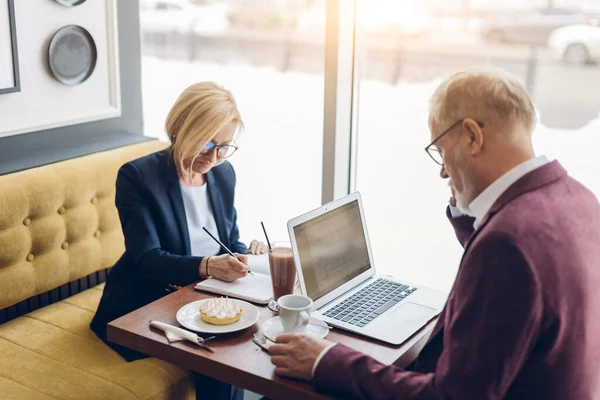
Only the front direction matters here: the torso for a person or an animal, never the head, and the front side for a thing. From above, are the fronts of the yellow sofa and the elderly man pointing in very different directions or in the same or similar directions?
very different directions

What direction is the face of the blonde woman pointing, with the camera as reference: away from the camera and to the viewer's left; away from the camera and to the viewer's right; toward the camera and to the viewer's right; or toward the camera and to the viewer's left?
toward the camera and to the viewer's right

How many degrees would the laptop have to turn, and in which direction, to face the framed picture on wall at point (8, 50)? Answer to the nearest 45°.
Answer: approximately 180°

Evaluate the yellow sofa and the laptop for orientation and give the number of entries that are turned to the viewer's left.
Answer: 0

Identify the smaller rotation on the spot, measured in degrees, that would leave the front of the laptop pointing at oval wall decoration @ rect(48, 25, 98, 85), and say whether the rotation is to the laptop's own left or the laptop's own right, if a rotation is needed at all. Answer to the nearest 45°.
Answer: approximately 180°

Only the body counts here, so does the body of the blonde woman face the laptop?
yes

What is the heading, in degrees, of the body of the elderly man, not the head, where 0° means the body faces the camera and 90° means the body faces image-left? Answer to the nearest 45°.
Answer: approximately 135°

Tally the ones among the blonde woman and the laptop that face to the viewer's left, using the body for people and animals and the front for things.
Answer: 0
